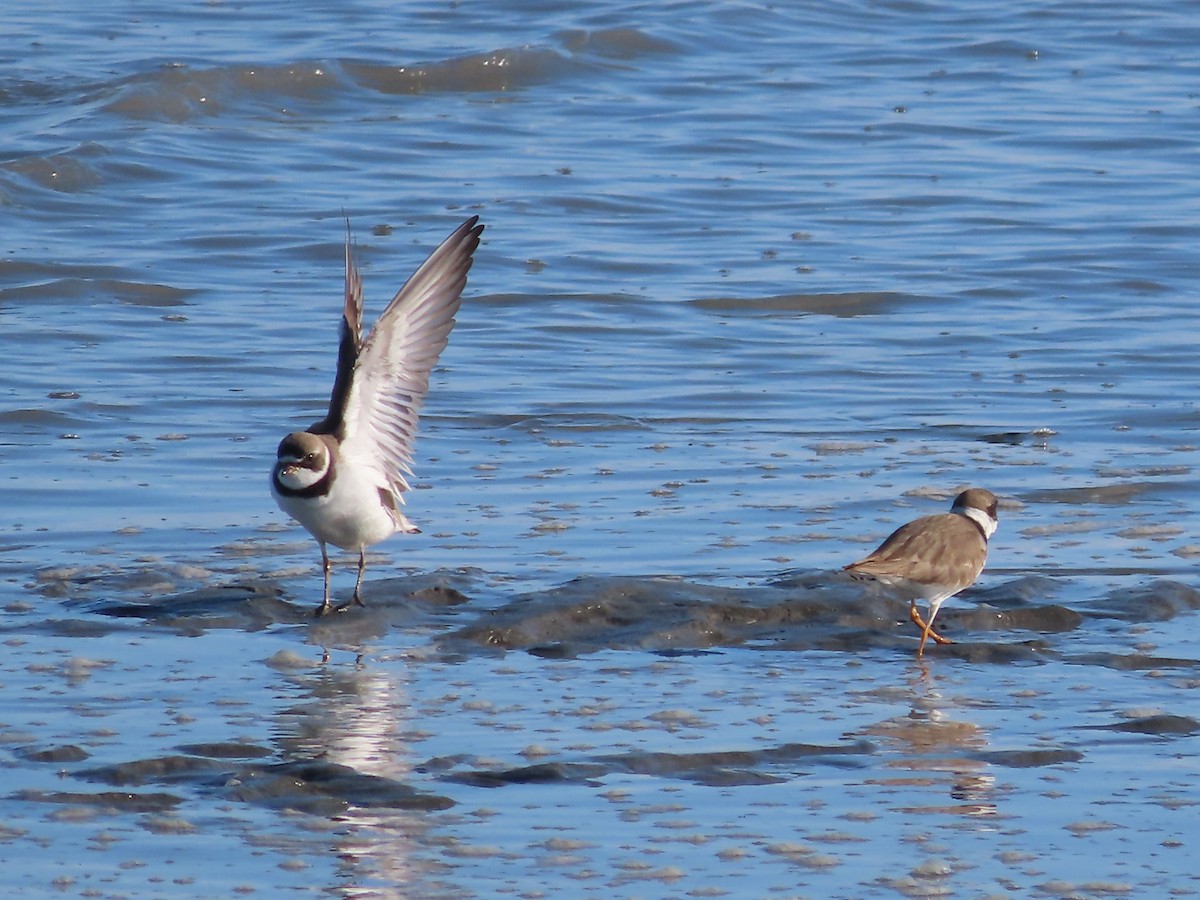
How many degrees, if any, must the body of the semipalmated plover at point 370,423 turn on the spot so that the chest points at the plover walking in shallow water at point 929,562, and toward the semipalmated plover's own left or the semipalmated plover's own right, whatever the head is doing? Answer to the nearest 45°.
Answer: approximately 90° to the semipalmated plover's own left

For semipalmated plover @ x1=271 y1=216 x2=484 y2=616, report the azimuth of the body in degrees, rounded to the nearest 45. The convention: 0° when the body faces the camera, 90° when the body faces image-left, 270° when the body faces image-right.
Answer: approximately 45°
